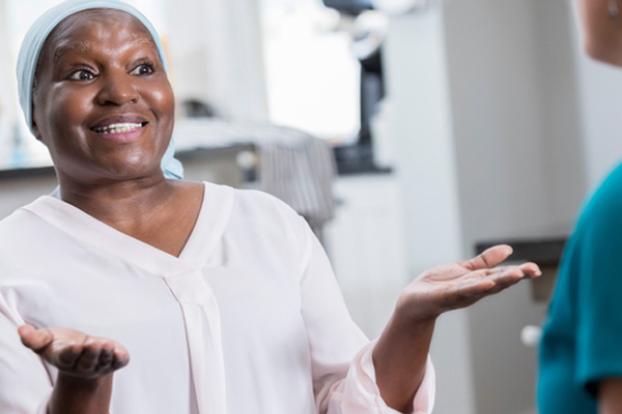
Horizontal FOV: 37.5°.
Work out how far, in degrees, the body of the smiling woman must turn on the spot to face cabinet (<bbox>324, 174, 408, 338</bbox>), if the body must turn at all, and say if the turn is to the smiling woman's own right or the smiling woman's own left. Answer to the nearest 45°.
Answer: approximately 135° to the smiling woman's own left

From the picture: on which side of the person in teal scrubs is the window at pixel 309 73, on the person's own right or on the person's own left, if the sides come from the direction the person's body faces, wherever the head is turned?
on the person's own right

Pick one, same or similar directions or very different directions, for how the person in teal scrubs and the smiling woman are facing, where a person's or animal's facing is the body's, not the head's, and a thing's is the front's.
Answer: very different directions

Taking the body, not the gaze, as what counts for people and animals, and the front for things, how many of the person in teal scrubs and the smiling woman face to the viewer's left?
1

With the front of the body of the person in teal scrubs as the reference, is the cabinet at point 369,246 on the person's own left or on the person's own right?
on the person's own right

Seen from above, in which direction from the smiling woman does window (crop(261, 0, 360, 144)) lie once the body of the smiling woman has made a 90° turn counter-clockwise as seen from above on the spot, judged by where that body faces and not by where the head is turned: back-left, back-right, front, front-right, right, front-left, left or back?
front-left

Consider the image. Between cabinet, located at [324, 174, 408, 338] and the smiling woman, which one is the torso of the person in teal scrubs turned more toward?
the smiling woman

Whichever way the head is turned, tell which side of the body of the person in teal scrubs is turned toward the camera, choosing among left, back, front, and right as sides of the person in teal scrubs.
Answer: left

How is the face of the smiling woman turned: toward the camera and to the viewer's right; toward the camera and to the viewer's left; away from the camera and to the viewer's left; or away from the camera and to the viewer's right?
toward the camera and to the viewer's right

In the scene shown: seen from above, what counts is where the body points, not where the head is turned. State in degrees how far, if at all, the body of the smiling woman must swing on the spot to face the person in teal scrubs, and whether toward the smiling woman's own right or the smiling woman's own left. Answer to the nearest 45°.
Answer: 0° — they already face them
